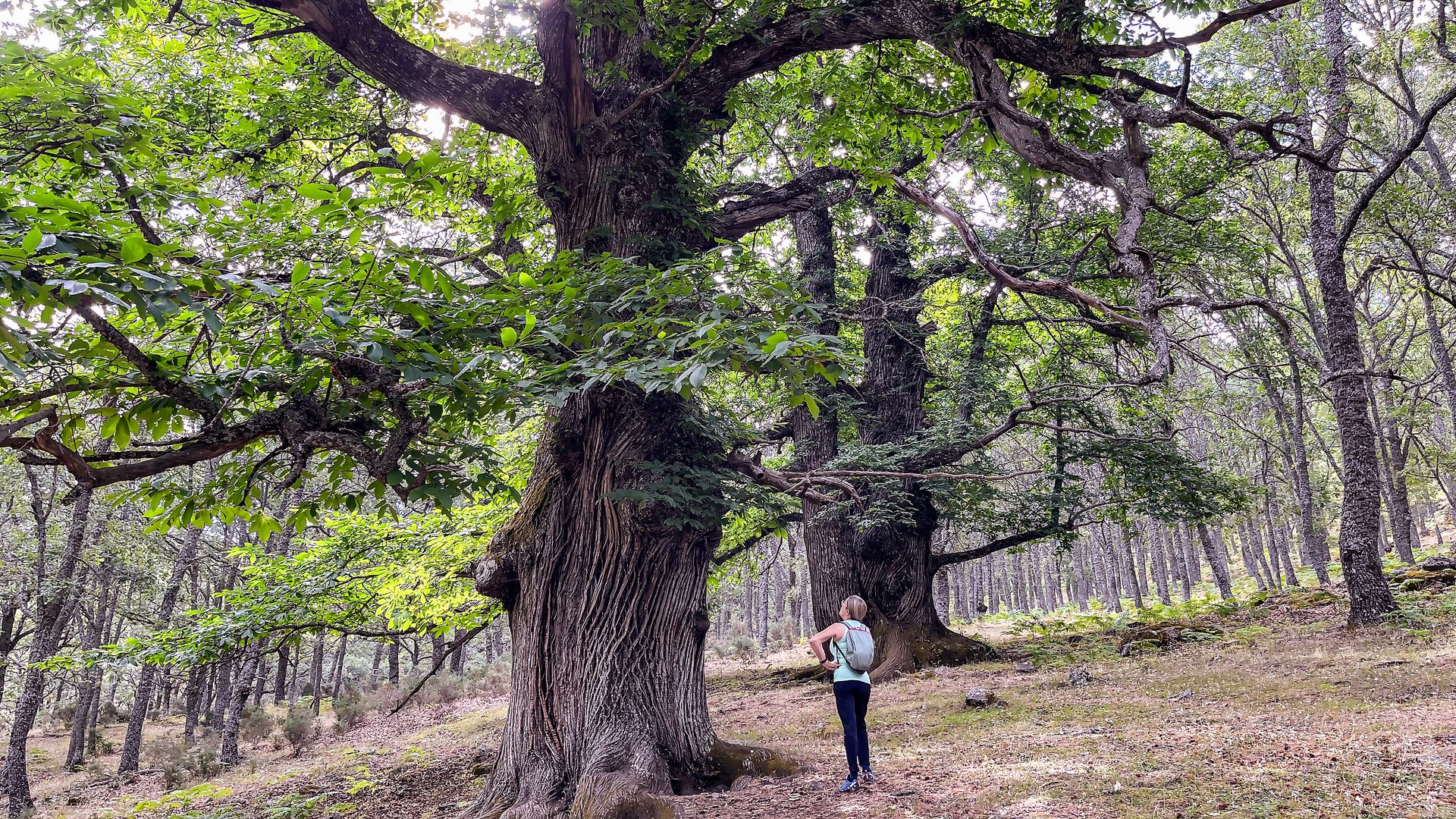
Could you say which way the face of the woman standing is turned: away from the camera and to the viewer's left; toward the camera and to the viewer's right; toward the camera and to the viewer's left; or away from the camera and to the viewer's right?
away from the camera and to the viewer's left

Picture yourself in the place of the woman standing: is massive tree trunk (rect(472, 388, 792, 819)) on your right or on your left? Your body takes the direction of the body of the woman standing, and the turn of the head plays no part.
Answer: on your left

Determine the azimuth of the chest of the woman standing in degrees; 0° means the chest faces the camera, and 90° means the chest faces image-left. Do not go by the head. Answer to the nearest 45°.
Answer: approximately 135°

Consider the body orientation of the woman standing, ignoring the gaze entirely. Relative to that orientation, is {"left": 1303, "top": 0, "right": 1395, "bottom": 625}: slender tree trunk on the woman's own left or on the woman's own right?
on the woman's own right

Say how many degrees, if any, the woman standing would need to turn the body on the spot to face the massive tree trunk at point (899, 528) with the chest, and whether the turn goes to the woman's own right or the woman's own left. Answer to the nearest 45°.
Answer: approximately 45° to the woman's own right
